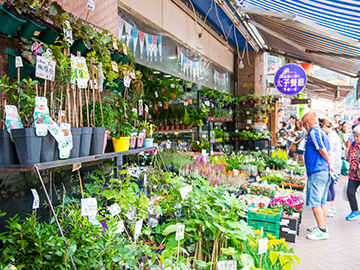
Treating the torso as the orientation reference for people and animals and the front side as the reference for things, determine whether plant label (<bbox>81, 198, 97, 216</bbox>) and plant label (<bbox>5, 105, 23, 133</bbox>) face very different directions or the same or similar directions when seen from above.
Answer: same or similar directions

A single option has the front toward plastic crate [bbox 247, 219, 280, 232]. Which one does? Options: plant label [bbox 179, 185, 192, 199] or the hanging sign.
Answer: the hanging sign

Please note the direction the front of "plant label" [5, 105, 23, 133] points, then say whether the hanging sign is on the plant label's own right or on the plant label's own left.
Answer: on the plant label's own left

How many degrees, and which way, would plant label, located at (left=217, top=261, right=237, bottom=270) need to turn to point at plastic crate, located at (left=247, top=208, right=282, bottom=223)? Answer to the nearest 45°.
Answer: approximately 180°

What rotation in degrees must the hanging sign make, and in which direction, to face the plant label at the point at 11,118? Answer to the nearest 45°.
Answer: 0° — it already faces it

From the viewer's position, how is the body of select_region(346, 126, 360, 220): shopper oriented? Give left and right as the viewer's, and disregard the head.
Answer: facing the viewer and to the left of the viewer

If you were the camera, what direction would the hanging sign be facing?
facing the viewer

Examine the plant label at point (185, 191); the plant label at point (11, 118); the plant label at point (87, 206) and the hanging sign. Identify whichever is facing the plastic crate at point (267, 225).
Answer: the hanging sign

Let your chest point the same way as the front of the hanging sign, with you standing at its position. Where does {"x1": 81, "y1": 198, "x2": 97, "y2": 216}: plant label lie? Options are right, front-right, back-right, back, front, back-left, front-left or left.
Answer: front

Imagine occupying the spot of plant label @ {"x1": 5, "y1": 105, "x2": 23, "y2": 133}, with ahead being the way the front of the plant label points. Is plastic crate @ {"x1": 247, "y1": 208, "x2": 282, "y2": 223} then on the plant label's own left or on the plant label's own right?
on the plant label's own left

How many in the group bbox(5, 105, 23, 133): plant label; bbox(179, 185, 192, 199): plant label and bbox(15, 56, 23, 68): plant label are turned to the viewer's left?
0

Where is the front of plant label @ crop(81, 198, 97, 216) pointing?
toward the camera

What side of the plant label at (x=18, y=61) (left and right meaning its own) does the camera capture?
front
